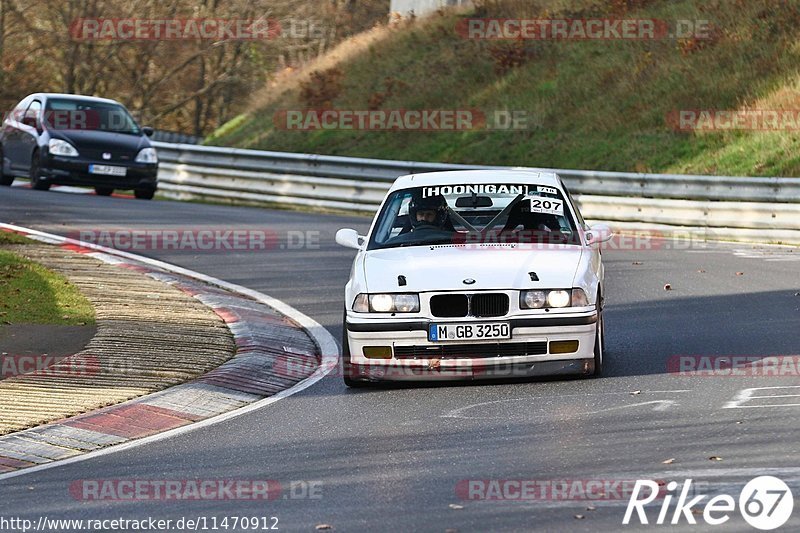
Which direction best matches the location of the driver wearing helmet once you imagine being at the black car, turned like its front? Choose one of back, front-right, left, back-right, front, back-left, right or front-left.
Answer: front-right

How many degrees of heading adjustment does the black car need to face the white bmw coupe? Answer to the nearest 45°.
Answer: approximately 45° to its right

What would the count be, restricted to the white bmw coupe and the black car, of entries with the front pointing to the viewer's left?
0

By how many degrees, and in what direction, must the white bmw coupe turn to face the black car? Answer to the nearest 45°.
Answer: approximately 135° to its right

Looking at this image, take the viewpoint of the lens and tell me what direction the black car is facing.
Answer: facing the viewer and to the right of the viewer

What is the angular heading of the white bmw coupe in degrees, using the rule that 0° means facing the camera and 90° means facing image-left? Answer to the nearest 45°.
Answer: approximately 0°
